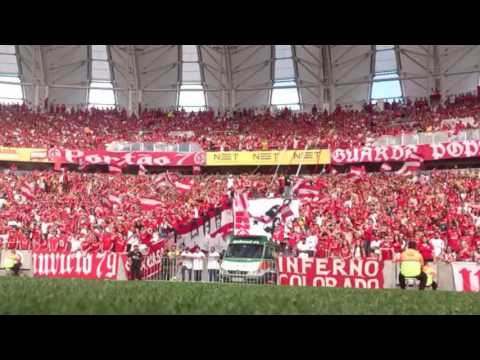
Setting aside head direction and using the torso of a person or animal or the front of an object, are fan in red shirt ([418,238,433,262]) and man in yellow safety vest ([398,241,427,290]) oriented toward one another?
yes

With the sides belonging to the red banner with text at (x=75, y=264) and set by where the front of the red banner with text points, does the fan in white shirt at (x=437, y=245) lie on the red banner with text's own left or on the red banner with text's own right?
on the red banner with text's own left

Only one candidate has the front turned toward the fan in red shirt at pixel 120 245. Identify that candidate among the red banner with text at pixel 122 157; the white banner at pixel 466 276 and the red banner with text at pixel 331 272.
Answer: the red banner with text at pixel 122 157

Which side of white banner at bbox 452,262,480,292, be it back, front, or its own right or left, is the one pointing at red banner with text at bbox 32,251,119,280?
right

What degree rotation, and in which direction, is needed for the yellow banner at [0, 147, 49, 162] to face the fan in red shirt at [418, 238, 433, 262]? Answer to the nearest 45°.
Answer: approximately 45° to its left

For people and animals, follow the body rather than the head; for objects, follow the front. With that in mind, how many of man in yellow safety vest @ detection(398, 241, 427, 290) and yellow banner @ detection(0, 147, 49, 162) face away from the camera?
1

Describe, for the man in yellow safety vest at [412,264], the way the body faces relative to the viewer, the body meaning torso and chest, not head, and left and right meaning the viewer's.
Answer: facing away from the viewer

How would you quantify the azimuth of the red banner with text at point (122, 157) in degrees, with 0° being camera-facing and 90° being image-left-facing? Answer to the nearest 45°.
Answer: approximately 0°

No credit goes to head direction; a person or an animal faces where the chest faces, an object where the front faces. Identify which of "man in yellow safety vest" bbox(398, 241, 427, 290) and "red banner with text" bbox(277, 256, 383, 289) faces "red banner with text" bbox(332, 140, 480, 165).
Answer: the man in yellow safety vest
